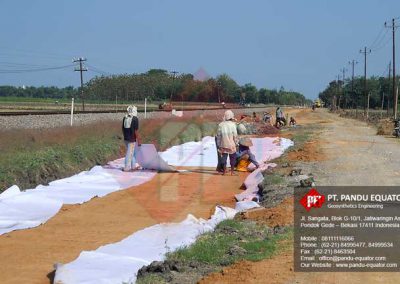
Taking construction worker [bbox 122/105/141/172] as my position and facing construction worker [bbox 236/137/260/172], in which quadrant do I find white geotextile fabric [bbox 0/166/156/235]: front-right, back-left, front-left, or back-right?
back-right

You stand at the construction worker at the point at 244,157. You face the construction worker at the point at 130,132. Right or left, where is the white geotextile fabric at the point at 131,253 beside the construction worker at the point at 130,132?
left

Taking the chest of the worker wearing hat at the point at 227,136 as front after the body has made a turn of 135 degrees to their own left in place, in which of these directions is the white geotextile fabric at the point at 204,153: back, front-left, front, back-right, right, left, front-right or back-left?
back-right
